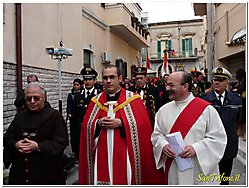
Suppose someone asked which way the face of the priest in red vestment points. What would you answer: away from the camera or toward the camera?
toward the camera

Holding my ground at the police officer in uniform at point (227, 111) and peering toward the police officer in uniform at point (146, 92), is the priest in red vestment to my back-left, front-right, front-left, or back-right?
front-left

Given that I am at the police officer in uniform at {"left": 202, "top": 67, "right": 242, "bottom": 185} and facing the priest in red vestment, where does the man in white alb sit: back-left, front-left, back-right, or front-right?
front-left

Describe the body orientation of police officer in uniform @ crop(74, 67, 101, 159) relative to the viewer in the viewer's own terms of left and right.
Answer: facing the viewer

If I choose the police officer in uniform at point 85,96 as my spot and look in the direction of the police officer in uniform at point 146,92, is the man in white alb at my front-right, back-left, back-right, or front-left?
front-right

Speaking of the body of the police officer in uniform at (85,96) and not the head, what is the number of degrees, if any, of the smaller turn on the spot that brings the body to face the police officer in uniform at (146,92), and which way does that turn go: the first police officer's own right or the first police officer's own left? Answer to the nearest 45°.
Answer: approximately 45° to the first police officer's own left

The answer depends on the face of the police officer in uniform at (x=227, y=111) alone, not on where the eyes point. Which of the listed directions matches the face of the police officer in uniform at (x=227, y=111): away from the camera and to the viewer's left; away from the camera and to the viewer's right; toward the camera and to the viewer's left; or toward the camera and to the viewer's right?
toward the camera and to the viewer's left

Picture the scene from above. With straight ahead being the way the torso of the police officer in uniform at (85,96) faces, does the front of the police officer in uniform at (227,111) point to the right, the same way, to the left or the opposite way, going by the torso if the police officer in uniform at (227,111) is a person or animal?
the same way

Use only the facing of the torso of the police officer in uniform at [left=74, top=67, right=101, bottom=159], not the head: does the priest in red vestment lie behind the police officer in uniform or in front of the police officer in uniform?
in front

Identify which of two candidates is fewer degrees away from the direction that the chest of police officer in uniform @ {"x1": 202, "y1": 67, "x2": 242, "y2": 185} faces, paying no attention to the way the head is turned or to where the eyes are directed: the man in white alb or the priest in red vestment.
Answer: the man in white alb

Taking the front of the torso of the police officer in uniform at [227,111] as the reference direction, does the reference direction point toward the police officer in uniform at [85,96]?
no

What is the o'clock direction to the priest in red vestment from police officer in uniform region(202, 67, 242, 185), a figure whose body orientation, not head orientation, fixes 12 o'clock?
The priest in red vestment is roughly at 2 o'clock from the police officer in uniform.

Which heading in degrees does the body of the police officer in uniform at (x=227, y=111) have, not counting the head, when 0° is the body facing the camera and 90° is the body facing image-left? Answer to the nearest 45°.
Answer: approximately 0°

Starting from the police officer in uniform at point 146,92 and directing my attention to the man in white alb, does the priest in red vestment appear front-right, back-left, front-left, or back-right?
front-right

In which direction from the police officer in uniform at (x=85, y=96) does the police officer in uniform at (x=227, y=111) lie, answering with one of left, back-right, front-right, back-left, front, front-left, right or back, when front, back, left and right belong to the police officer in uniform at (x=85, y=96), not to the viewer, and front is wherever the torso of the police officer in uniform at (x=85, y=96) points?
front-left

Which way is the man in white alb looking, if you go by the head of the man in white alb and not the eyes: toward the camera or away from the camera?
toward the camera

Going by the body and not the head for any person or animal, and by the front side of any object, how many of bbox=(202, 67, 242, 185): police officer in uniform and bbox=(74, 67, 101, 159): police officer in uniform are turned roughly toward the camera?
2
